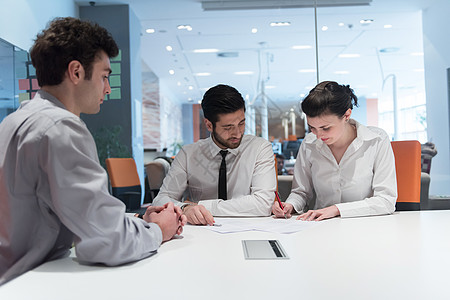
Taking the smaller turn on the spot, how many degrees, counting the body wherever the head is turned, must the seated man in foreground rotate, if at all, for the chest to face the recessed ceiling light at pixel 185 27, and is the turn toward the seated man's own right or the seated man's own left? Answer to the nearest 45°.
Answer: approximately 45° to the seated man's own left

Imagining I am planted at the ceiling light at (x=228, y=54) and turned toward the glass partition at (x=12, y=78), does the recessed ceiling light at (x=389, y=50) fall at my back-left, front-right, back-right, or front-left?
back-left

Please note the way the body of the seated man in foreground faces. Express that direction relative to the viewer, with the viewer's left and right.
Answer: facing away from the viewer and to the right of the viewer

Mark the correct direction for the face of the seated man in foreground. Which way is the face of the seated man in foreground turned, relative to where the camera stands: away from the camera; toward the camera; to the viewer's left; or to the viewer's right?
to the viewer's right

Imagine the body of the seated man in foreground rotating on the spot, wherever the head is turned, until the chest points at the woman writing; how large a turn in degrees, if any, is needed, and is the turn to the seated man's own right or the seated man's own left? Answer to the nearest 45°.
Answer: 0° — they already face them

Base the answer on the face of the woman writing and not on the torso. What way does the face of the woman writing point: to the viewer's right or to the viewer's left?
to the viewer's left
